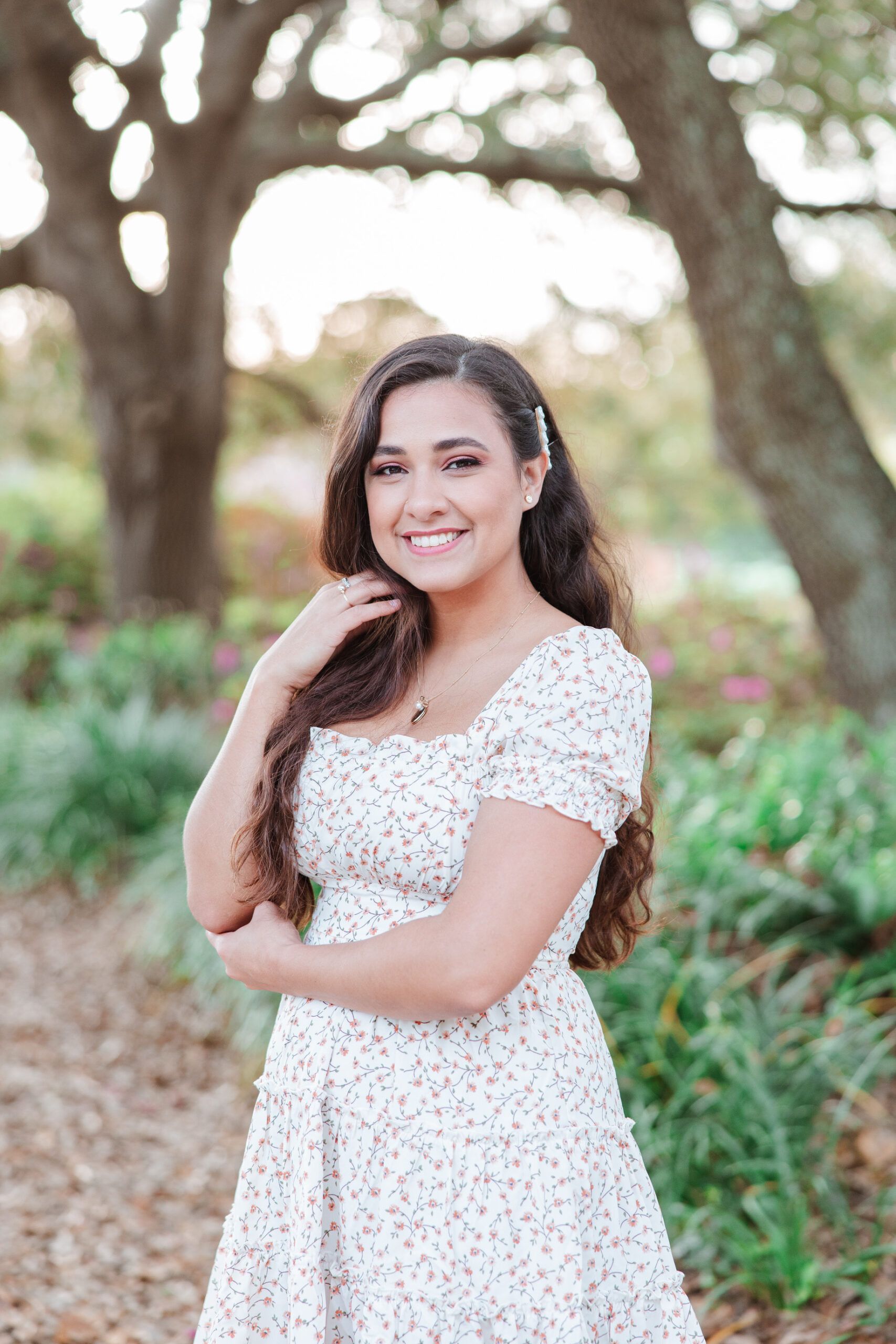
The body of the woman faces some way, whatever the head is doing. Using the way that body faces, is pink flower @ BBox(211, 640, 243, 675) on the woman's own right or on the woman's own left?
on the woman's own right

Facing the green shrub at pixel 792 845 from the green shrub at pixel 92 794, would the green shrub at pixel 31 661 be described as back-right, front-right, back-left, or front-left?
back-left

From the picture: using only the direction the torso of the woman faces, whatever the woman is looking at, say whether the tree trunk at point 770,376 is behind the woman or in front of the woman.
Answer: behind

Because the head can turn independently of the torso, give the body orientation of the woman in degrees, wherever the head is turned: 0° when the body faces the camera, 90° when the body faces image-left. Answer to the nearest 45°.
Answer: approximately 45°

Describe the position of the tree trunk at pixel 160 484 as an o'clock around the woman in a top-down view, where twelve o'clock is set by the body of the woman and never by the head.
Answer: The tree trunk is roughly at 4 o'clock from the woman.

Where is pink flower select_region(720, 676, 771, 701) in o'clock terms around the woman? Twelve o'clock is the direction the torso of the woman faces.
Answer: The pink flower is roughly at 5 o'clock from the woman.
